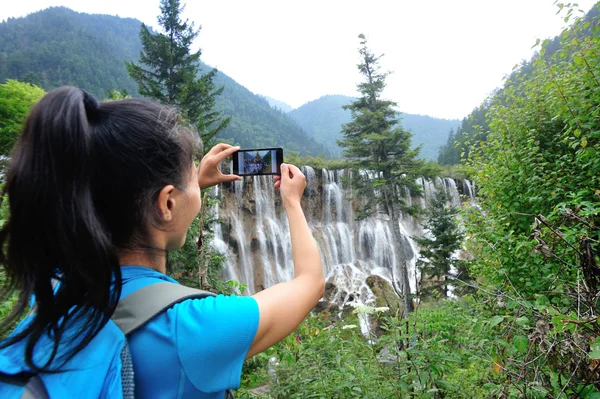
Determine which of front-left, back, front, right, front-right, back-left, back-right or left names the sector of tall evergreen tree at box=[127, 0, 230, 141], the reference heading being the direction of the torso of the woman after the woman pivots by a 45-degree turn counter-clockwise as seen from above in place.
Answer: front

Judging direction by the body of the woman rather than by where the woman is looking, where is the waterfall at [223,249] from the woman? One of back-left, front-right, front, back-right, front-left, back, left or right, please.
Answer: front-left

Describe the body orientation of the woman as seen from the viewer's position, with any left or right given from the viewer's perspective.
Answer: facing away from the viewer and to the right of the viewer

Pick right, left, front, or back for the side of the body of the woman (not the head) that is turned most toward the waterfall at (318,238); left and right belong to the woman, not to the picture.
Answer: front

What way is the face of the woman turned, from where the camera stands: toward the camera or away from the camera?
away from the camera

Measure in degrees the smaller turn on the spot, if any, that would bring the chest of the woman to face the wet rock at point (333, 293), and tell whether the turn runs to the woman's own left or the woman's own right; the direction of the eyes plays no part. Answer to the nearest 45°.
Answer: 0° — they already face it
